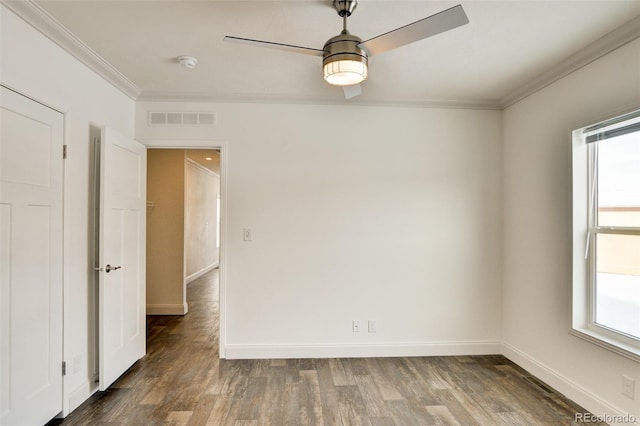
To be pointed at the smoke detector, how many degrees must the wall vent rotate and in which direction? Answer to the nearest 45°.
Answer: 0° — it already faces it

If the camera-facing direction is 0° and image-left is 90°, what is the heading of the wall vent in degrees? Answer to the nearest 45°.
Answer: approximately 0°

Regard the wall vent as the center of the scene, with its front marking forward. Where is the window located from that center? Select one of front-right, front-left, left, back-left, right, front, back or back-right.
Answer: front-left
